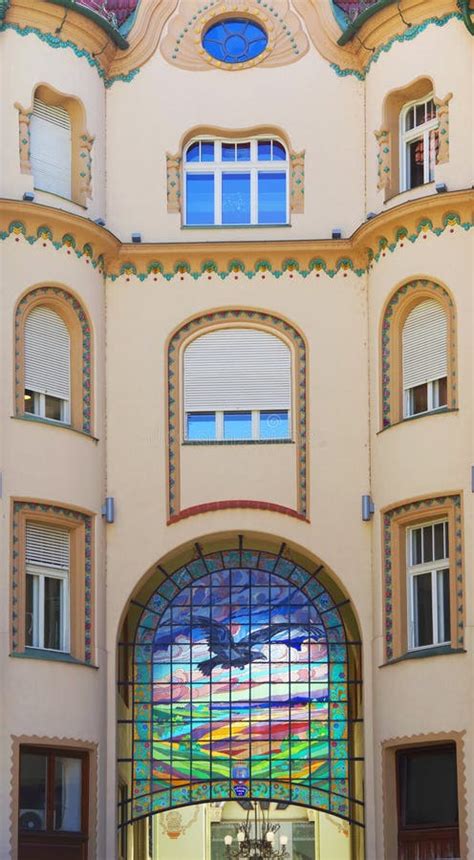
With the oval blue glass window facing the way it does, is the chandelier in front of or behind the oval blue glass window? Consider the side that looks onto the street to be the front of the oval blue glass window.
behind

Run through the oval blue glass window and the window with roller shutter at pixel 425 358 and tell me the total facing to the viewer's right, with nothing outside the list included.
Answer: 0

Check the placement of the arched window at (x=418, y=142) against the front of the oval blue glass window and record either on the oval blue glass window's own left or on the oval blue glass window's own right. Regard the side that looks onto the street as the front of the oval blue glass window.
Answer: on the oval blue glass window's own left

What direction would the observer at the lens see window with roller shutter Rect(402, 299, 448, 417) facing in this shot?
facing the viewer and to the left of the viewer

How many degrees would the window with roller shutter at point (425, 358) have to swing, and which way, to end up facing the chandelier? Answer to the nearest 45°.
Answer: approximately 135° to its right

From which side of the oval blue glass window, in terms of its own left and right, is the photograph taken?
front
